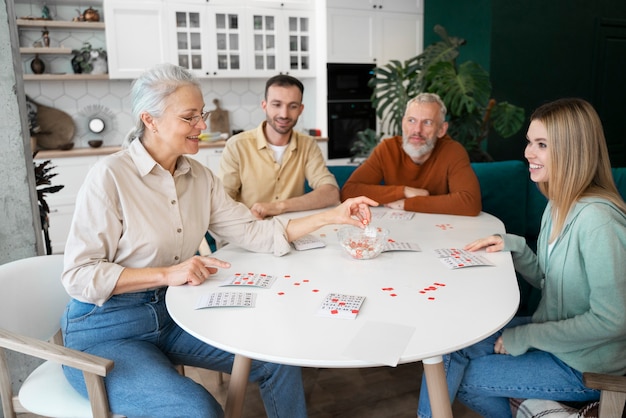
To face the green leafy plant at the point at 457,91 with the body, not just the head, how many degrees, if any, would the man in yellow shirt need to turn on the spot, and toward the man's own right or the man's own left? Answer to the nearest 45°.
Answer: approximately 135° to the man's own left

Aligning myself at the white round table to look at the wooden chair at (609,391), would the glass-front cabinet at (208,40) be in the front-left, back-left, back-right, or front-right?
back-left

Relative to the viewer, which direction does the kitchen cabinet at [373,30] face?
toward the camera

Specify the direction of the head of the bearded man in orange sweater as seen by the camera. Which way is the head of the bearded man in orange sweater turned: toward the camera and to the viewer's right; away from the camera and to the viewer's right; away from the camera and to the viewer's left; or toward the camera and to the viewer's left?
toward the camera and to the viewer's left

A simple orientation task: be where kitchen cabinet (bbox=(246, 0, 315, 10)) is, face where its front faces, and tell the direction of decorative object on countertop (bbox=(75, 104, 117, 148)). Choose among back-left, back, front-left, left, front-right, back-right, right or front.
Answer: right

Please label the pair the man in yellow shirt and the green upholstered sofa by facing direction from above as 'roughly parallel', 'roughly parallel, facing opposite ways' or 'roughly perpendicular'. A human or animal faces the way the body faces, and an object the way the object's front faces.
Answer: roughly parallel

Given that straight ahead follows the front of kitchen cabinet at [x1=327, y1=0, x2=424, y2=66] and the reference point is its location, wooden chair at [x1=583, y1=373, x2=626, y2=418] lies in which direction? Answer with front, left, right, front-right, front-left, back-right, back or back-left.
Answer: front

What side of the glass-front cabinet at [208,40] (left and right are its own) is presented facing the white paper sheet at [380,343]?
front

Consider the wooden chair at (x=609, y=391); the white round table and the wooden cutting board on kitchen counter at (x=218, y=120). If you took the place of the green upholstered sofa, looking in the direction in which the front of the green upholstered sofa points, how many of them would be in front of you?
2

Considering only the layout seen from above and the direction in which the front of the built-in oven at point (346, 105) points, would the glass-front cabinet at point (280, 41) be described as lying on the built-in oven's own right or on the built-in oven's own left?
on the built-in oven's own right

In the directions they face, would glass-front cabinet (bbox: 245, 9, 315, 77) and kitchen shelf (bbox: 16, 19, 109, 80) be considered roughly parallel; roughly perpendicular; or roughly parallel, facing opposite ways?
roughly parallel

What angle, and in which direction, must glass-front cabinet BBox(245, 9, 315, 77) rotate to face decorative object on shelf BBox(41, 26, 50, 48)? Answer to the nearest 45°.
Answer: approximately 90° to its right

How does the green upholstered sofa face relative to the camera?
toward the camera

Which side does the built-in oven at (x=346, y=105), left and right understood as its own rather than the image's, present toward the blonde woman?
front

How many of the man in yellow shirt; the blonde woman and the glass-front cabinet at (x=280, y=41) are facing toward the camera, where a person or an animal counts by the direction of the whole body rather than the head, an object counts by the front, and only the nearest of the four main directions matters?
2
